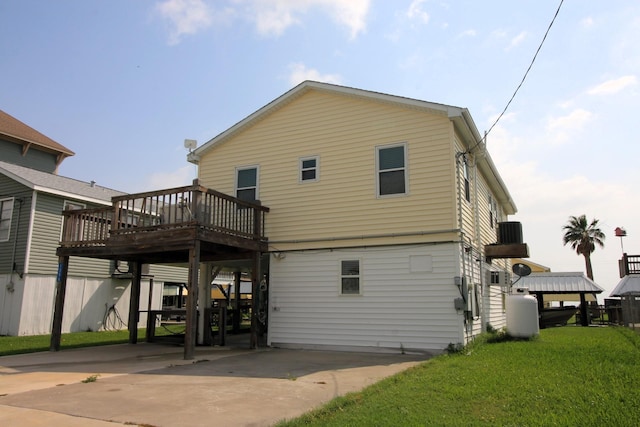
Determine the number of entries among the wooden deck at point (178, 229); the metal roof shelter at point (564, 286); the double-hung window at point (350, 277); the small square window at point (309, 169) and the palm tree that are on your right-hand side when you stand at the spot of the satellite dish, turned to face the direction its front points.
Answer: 3

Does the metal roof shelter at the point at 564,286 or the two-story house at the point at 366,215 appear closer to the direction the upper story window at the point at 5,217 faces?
the two-story house

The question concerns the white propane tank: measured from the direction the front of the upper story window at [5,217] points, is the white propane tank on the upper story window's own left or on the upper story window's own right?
on the upper story window's own left

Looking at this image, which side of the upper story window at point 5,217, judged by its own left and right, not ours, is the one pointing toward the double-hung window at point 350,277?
left

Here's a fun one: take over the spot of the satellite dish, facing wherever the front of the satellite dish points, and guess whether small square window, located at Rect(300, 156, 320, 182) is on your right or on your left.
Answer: on your right

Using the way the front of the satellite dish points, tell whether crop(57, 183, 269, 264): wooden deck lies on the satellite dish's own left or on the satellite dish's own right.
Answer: on the satellite dish's own right

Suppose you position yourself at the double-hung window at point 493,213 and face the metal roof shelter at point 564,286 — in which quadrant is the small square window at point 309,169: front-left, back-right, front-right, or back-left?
back-left

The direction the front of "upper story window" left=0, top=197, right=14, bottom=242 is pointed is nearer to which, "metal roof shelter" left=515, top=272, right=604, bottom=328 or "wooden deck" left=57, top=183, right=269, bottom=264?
the wooden deck

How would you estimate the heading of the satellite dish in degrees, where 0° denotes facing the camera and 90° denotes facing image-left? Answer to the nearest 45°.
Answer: approximately 315°

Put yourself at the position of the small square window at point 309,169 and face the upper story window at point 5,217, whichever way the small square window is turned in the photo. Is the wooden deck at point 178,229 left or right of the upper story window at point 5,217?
left
